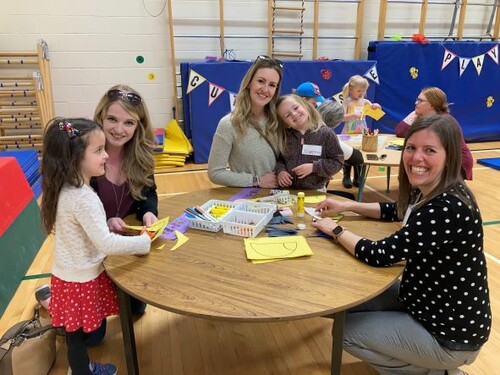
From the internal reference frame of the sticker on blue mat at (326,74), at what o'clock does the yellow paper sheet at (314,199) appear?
The yellow paper sheet is roughly at 12 o'clock from the sticker on blue mat.

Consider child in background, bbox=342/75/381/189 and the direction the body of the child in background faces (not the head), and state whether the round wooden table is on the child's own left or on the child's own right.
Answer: on the child's own right

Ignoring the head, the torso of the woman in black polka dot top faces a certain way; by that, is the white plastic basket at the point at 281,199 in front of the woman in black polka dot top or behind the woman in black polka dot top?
in front

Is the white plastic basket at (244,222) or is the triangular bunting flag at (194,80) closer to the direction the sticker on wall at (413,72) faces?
the white plastic basket

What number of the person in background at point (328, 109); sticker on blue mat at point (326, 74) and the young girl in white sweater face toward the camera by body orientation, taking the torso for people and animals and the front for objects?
1

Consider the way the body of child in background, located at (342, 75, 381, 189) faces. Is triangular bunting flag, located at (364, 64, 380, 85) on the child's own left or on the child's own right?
on the child's own left

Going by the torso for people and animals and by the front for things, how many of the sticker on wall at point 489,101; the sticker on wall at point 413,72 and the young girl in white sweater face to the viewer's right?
1

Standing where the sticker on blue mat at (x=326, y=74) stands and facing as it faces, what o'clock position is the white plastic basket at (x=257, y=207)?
The white plastic basket is roughly at 12 o'clock from the sticker on blue mat.

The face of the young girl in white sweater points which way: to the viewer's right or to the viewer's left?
to the viewer's right

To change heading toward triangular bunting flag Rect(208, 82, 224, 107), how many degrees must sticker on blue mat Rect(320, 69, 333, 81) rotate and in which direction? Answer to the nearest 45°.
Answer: approximately 45° to its right
